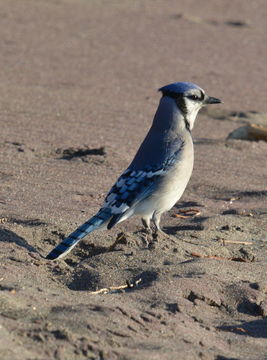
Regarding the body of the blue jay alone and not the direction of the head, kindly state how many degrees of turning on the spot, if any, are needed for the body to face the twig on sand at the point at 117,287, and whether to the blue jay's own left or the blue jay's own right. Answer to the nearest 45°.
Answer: approximately 90° to the blue jay's own right

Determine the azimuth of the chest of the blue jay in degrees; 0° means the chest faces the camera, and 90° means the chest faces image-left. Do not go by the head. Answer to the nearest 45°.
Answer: approximately 270°

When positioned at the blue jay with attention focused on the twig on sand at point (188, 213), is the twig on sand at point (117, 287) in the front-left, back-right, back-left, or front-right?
back-right

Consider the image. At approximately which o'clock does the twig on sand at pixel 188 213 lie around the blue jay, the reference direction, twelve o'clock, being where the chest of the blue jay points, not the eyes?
The twig on sand is roughly at 10 o'clock from the blue jay.

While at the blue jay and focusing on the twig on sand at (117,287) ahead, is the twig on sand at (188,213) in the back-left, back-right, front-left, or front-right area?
back-left
